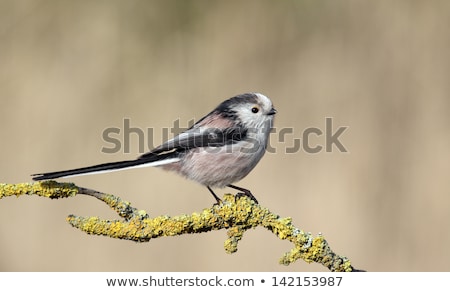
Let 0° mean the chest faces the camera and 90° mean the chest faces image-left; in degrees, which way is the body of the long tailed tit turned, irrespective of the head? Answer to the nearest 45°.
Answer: approximately 270°
